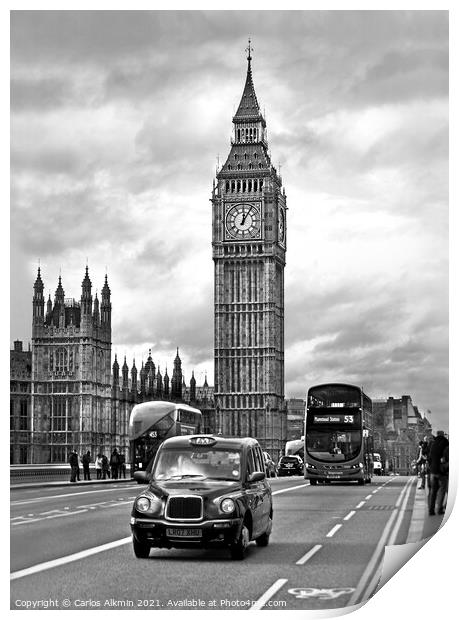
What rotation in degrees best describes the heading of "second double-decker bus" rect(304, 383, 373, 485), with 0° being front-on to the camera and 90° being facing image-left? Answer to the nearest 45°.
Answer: approximately 0°

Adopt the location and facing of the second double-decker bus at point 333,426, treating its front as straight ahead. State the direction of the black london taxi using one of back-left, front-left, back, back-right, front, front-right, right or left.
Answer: front

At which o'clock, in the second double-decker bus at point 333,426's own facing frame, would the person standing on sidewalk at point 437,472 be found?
The person standing on sidewalk is roughly at 12 o'clock from the second double-decker bus.

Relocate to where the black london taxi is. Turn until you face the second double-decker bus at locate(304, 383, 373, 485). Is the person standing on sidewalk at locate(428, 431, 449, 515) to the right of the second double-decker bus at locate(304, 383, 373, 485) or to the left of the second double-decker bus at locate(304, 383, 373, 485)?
right
